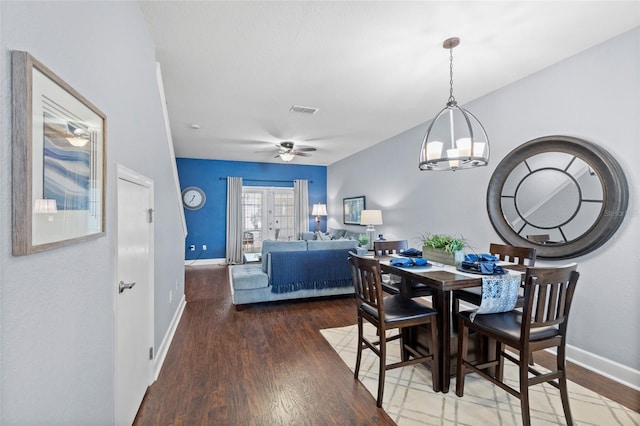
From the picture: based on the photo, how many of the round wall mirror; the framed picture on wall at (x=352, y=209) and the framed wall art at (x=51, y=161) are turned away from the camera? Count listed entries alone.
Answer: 0

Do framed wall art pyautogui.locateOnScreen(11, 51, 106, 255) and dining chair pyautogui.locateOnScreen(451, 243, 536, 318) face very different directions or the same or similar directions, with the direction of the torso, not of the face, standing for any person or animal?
very different directions

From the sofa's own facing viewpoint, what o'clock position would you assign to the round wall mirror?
The round wall mirror is roughly at 4 o'clock from the sofa.

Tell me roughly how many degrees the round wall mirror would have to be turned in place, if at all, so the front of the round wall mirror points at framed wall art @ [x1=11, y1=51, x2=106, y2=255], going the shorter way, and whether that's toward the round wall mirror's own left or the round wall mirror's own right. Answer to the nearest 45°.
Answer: approximately 45° to the round wall mirror's own left

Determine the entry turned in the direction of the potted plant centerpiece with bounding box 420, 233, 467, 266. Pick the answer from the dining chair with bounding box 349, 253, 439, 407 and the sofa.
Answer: the dining chair

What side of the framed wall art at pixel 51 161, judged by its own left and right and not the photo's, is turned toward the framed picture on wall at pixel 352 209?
left

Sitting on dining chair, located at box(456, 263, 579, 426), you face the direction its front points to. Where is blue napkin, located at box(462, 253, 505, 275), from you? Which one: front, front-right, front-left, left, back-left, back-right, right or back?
front

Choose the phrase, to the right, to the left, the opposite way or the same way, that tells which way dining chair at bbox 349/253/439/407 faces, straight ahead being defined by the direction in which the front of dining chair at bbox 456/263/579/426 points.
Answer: to the right

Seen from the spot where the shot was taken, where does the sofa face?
facing away from the viewer

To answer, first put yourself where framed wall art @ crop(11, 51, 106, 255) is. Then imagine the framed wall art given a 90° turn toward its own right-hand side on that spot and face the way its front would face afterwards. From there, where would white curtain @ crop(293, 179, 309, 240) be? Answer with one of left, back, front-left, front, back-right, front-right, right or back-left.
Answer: back

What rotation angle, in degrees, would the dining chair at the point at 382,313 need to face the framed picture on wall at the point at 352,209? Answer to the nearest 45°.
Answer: approximately 45° to its left

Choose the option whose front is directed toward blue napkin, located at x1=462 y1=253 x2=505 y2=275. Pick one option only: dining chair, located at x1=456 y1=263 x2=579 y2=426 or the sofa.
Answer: the dining chair

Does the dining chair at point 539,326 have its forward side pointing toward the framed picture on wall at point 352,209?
yes

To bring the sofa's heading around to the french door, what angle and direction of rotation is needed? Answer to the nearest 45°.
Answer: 0° — it already faces it

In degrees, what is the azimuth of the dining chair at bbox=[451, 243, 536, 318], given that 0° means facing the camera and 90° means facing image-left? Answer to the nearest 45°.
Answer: approximately 45°

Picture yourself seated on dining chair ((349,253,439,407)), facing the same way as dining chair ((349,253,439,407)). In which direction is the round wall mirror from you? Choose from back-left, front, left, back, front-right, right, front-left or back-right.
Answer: front

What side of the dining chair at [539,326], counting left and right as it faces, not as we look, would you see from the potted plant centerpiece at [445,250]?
front

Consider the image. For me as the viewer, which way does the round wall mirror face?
facing the viewer and to the left of the viewer
